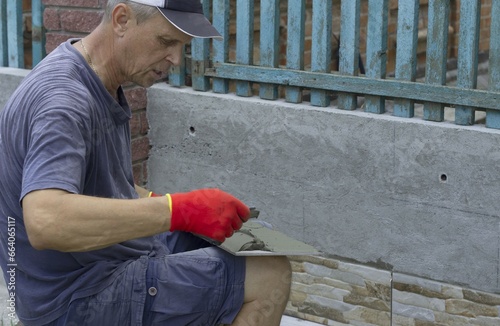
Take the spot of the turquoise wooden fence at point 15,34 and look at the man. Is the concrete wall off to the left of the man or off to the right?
left

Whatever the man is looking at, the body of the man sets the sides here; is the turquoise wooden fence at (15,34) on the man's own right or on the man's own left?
on the man's own left

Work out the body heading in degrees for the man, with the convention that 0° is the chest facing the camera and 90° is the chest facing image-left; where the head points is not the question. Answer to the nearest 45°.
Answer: approximately 270°

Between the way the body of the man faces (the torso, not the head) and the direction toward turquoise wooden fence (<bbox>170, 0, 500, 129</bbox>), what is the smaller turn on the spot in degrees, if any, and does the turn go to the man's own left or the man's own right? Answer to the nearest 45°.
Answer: approximately 45° to the man's own left

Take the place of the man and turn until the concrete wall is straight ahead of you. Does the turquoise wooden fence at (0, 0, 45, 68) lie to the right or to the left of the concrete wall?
left
